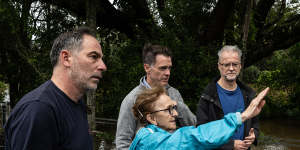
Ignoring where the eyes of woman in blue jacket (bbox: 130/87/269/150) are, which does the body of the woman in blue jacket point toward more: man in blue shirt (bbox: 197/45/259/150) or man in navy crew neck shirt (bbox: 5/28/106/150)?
the man in blue shirt

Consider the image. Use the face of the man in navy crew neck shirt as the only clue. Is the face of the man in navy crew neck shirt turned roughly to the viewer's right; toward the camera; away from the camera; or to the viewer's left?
to the viewer's right

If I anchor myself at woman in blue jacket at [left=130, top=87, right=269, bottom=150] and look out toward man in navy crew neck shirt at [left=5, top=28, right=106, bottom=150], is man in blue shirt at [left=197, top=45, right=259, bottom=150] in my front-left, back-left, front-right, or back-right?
back-right

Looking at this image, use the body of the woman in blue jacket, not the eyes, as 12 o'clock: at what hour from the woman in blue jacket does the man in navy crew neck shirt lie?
The man in navy crew neck shirt is roughly at 5 o'clock from the woman in blue jacket.

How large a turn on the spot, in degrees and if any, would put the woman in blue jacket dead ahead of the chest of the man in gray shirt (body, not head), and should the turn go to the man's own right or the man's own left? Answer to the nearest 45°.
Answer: approximately 45° to the man's own right

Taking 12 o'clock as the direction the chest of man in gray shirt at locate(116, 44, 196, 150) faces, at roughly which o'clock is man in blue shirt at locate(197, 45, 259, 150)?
The man in blue shirt is roughly at 10 o'clock from the man in gray shirt.

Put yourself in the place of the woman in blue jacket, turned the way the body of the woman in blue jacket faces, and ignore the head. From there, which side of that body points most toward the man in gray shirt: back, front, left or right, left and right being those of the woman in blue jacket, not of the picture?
left

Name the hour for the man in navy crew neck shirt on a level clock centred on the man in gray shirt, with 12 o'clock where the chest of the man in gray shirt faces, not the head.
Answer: The man in navy crew neck shirt is roughly at 2 o'clock from the man in gray shirt.

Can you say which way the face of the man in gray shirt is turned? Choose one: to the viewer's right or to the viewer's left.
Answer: to the viewer's right

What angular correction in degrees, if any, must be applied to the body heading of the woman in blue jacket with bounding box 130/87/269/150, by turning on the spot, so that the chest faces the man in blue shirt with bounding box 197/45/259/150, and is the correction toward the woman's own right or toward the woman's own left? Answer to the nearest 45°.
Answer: approximately 90° to the woman's own left

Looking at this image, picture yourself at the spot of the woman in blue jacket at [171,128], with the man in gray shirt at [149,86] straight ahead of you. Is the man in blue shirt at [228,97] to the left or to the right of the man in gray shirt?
right

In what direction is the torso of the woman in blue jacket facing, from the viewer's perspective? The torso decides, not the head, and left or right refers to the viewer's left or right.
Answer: facing to the right of the viewer

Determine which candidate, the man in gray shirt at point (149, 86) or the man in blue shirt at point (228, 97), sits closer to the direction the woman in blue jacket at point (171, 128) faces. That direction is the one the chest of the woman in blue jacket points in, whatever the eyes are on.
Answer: the man in blue shirt
